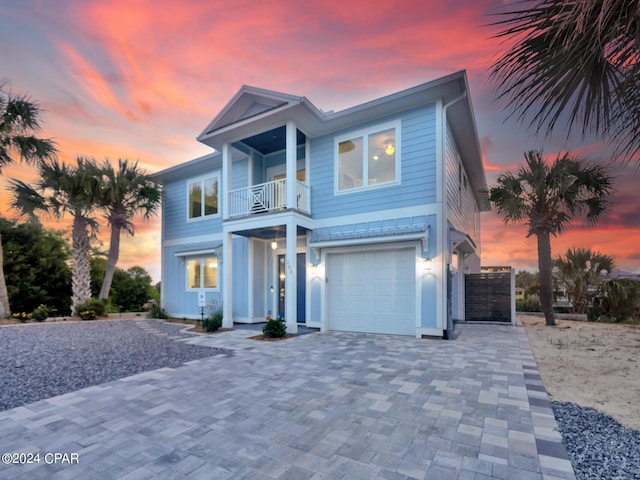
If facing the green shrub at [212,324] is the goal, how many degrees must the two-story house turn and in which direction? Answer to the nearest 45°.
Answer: approximately 45° to its right

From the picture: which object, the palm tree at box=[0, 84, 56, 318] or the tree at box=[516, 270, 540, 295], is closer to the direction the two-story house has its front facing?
the palm tree

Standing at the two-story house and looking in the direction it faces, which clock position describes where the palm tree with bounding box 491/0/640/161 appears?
The palm tree is roughly at 10 o'clock from the two-story house.

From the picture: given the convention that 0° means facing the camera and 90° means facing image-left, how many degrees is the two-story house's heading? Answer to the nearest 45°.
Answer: approximately 45°

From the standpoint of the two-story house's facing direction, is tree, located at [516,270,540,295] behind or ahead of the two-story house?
behind

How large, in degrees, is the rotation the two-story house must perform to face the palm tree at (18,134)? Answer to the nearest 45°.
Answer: approximately 45° to its right

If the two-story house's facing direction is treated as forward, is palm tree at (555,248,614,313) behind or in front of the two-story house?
behind

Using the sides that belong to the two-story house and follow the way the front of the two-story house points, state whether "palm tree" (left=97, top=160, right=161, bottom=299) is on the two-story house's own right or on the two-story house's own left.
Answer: on the two-story house's own right
